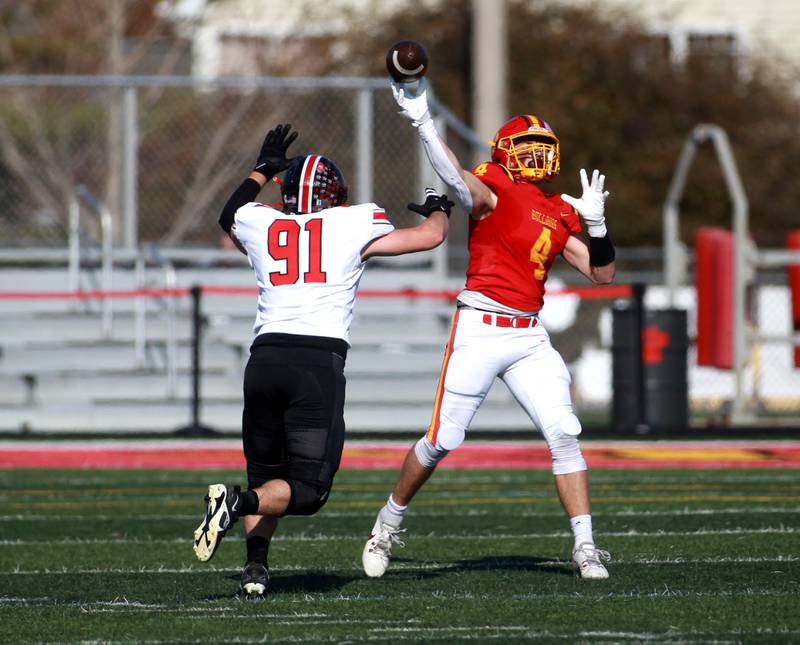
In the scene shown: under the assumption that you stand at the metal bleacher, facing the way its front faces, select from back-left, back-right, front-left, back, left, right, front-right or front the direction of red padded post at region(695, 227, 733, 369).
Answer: left

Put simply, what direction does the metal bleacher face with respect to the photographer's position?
facing the viewer

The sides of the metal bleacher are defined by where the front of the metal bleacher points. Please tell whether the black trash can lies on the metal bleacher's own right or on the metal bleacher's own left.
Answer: on the metal bleacher's own left
